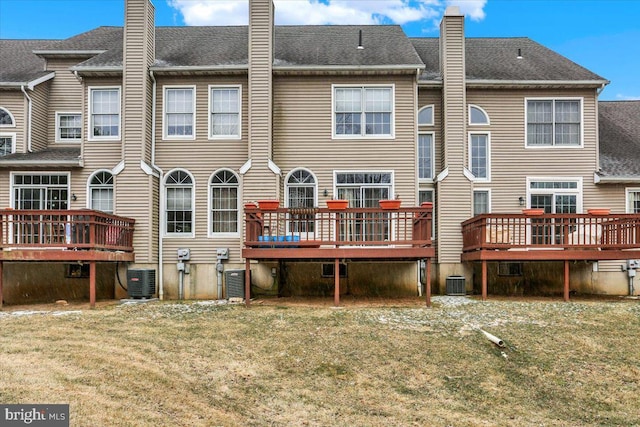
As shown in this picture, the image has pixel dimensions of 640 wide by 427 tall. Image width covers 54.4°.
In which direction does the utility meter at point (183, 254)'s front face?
toward the camera

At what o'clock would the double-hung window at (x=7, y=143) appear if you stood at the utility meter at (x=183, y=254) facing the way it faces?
The double-hung window is roughly at 4 o'clock from the utility meter.

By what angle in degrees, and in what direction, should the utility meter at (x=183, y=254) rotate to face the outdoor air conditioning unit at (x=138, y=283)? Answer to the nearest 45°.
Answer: approximately 90° to its right

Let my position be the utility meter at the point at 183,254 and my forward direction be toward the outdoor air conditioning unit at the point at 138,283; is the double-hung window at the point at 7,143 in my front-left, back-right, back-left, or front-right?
front-right

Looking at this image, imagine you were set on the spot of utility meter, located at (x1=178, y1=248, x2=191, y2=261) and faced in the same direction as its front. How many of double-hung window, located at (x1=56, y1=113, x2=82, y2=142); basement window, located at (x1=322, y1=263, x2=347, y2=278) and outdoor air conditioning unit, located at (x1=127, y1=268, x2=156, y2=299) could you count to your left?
1

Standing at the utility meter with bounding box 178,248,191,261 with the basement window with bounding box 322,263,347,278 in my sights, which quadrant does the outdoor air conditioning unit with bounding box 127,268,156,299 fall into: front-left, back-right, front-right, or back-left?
back-right
